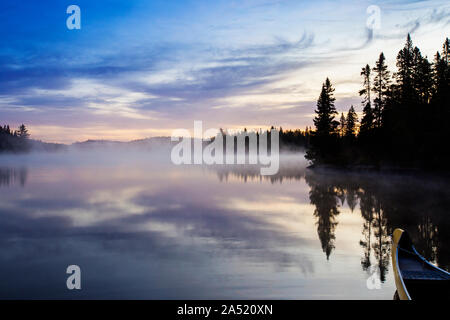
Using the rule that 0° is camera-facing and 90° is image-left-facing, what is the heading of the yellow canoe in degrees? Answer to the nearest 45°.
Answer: approximately 135°
